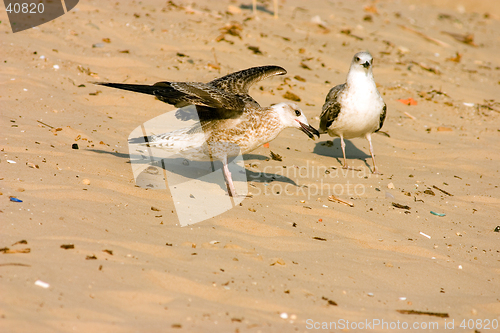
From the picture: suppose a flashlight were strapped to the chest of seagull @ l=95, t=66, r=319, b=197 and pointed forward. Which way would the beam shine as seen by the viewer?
to the viewer's right

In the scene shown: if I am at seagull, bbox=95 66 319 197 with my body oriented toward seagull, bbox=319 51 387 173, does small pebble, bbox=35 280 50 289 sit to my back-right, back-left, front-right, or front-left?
back-right

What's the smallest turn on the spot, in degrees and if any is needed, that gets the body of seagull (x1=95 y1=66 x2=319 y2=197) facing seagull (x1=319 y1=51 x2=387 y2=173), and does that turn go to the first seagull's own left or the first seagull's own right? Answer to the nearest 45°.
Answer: approximately 45° to the first seagull's own left

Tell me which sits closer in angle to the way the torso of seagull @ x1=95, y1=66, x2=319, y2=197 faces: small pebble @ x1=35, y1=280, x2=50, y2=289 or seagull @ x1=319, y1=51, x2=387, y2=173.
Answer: the seagull

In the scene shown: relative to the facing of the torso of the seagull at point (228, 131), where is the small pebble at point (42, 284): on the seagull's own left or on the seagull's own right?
on the seagull's own right
